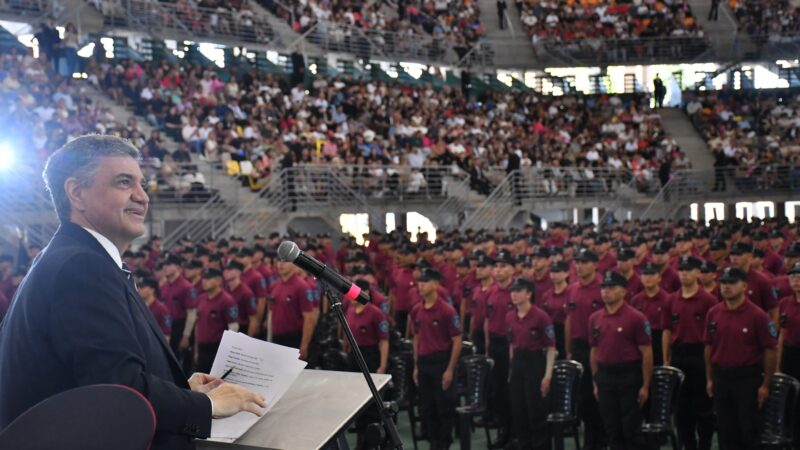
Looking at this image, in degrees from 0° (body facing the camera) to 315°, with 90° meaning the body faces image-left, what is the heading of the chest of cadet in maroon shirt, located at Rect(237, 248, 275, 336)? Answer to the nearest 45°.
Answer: approximately 45°

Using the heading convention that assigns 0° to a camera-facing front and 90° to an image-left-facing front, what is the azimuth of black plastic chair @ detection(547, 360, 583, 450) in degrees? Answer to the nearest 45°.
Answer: approximately 45°

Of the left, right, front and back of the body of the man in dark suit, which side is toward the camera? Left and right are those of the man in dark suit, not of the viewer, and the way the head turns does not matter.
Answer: right

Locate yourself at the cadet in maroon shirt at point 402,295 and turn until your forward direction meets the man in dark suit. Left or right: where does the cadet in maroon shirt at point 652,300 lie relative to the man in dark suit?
left

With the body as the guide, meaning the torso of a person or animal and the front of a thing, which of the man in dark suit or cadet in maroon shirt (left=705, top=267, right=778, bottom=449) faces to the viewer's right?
the man in dark suit

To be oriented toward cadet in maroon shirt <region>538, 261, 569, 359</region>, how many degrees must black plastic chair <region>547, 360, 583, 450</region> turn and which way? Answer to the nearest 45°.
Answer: approximately 135° to its right

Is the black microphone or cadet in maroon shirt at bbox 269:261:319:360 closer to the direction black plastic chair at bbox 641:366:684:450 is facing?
the black microphone
